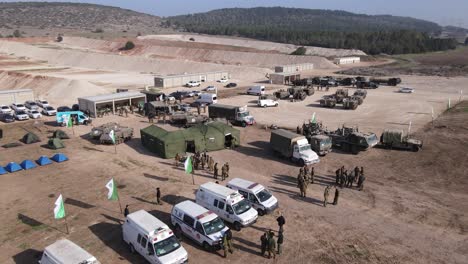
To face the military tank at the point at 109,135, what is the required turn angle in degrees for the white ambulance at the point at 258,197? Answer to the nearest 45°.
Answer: approximately 180°

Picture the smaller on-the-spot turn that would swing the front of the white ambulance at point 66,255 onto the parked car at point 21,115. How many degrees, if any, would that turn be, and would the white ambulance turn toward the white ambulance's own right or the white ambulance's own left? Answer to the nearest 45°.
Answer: approximately 135° to the white ambulance's own left

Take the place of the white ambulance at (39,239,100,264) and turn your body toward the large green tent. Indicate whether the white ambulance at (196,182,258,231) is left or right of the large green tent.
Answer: right

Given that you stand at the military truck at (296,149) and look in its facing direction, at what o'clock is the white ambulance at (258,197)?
The white ambulance is roughly at 2 o'clock from the military truck.

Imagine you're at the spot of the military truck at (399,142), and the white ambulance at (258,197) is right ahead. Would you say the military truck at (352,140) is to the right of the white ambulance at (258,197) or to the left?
right

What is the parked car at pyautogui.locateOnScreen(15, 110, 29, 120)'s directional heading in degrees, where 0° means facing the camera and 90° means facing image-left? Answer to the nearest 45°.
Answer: approximately 315°

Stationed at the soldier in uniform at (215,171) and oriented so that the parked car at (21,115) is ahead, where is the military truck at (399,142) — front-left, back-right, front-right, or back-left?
back-right
